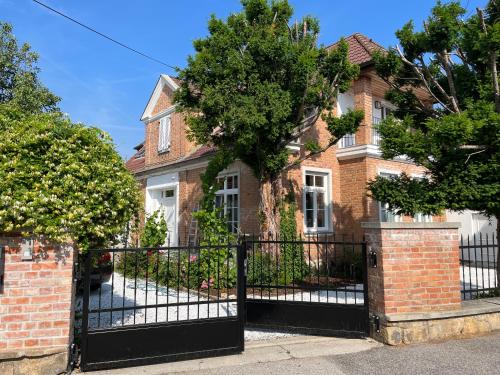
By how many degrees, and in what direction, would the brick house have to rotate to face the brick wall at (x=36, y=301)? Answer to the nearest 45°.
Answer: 0° — it already faces it

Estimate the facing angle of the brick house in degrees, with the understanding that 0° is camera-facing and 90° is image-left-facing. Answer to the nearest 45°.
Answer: approximately 45°

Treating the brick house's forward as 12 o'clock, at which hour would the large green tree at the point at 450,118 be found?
The large green tree is roughly at 10 o'clock from the brick house.

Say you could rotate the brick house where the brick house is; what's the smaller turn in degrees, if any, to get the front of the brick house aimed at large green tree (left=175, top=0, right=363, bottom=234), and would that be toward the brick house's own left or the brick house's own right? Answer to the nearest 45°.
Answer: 0° — it already faces it

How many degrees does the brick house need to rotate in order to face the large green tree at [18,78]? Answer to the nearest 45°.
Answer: approximately 45° to its right

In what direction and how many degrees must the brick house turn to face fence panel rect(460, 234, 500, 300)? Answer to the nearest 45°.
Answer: approximately 90° to its left

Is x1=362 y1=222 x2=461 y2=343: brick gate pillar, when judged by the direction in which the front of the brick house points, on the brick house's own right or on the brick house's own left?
on the brick house's own left

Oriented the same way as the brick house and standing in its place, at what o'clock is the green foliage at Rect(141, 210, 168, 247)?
The green foliage is roughly at 1 o'clock from the brick house.

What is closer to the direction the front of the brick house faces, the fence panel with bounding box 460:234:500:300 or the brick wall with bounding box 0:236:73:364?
the brick wall

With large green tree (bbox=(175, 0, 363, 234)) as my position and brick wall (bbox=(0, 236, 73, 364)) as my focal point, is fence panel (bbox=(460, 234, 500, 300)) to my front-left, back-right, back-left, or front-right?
front-left
